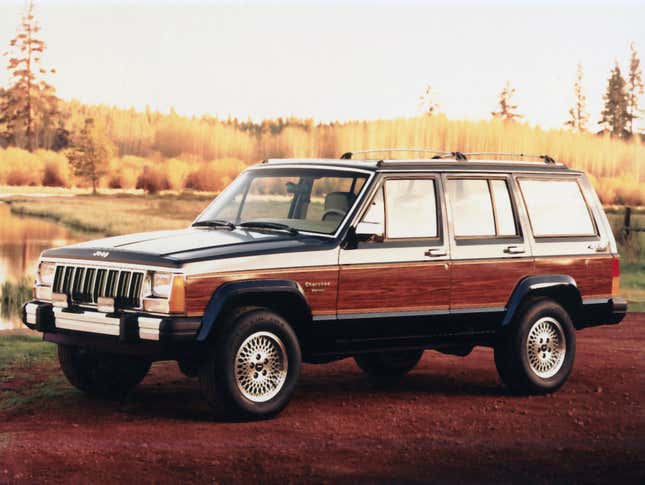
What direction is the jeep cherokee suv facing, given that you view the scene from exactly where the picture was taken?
facing the viewer and to the left of the viewer
